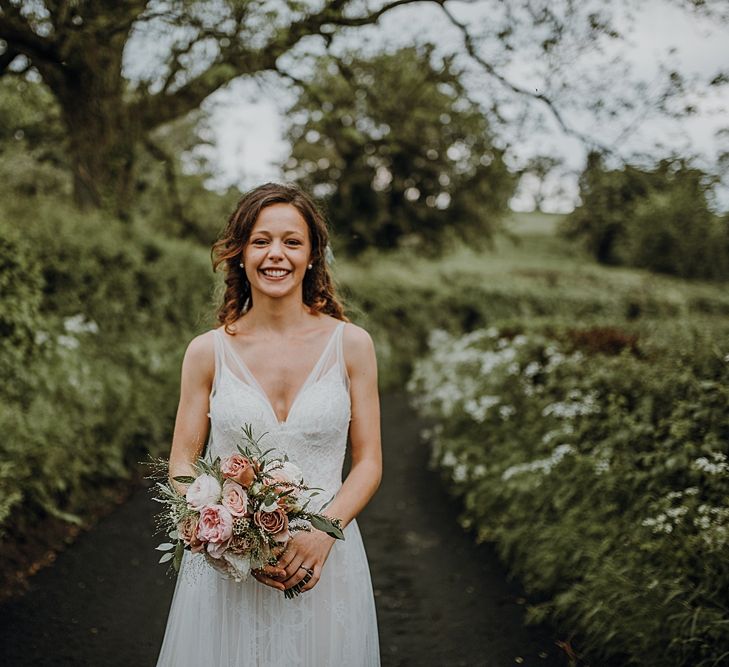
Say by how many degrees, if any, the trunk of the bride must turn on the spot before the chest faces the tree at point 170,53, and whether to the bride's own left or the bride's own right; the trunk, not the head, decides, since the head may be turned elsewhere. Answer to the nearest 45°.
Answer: approximately 180°

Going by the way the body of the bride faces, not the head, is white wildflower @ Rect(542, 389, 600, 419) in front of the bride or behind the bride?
behind

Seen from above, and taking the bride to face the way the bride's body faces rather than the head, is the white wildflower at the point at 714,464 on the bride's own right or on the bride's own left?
on the bride's own left

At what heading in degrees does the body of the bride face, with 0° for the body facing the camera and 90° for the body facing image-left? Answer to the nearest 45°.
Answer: approximately 0°

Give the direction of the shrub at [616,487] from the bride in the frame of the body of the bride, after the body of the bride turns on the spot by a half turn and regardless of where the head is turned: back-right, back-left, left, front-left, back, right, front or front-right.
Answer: front-right
